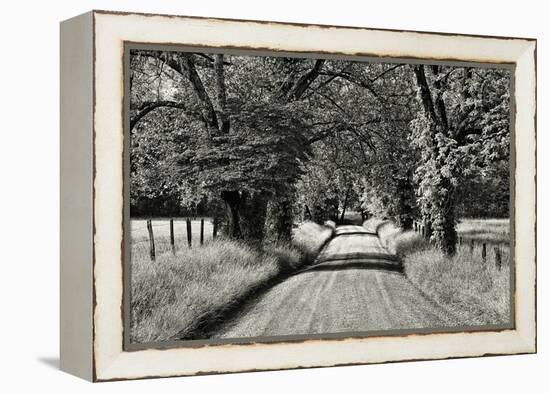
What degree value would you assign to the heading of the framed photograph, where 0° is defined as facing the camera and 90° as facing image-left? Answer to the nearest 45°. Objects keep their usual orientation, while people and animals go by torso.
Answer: approximately 315°
